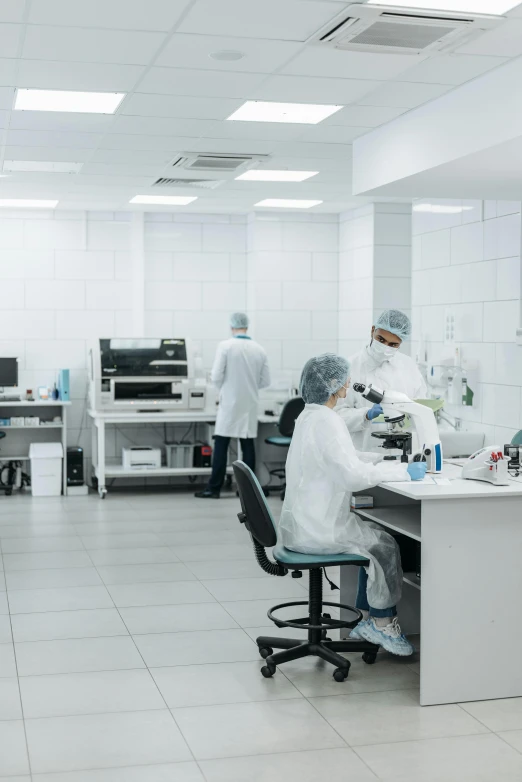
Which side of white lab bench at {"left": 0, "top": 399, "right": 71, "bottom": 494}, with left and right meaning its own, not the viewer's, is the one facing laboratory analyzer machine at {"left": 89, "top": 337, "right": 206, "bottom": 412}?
left

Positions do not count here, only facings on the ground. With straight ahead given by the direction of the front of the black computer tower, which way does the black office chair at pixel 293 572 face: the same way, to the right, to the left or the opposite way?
to the left

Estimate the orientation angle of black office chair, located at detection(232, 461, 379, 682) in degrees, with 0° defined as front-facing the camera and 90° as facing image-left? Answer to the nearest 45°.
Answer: approximately 270°

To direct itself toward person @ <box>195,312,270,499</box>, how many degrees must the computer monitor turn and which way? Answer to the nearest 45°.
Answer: approximately 90° to its left

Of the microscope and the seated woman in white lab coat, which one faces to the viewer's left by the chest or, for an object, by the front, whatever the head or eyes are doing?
the microscope

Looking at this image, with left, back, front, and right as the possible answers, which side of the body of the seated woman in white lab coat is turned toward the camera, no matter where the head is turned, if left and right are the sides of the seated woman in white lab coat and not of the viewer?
right

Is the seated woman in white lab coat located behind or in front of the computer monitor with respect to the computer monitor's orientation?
in front

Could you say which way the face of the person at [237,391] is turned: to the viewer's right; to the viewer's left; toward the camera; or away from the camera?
away from the camera

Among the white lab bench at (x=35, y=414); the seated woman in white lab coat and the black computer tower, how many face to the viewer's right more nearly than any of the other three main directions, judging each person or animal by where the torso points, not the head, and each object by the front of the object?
1

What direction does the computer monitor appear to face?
toward the camera

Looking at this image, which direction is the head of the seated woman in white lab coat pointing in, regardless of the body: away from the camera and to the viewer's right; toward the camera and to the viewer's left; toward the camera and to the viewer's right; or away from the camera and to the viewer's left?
away from the camera and to the viewer's right

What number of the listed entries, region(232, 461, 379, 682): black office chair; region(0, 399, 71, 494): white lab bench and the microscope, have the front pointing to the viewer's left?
1

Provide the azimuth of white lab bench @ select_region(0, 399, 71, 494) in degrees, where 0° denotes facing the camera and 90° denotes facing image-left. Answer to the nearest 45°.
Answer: approximately 0°

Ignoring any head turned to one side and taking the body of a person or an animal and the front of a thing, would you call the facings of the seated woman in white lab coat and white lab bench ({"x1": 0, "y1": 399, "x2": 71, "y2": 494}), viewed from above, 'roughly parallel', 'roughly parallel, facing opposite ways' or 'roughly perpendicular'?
roughly perpendicular

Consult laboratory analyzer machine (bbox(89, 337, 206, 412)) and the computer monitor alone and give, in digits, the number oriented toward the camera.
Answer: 2

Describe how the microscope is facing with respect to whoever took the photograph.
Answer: facing to the left of the viewer

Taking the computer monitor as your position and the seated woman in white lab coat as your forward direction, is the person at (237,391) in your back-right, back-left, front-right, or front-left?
front-left
